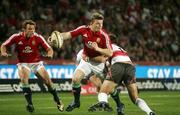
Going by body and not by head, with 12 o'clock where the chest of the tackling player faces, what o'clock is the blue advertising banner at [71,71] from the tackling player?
The blue advertising banner is roughly at 1 o'clock from the tackling player.

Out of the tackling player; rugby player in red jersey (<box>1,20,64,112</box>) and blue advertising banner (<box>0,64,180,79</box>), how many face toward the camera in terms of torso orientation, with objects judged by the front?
2

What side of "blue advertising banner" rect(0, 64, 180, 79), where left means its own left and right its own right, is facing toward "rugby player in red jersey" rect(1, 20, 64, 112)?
front

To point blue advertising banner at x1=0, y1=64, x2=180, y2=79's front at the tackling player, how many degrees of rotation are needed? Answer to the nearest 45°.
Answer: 0° — it already faces them

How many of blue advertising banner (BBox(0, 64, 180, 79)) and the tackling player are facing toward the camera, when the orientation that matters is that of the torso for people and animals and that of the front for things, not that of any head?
1

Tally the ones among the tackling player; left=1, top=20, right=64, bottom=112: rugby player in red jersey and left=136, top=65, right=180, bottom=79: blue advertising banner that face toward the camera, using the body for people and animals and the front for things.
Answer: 2

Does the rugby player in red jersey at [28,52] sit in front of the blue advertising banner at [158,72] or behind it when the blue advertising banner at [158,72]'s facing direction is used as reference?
in front

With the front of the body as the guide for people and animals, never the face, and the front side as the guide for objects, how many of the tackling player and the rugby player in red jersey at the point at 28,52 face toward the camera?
1

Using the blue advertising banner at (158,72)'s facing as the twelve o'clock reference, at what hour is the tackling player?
The tackling player is roughly at 12 o'clock from the blue advertising banner.

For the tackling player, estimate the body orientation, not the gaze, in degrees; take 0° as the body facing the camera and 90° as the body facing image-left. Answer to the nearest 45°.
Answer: approximately 135°
